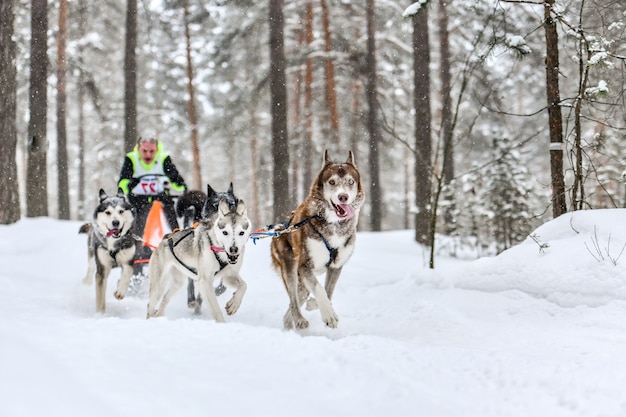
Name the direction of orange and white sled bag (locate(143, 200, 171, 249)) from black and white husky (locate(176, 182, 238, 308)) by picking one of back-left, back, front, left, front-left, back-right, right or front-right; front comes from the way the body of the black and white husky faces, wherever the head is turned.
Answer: back

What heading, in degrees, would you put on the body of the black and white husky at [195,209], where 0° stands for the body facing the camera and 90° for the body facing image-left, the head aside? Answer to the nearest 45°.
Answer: approximately 315°

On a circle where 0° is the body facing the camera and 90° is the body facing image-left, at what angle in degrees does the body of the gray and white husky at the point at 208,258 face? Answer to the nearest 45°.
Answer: approximately 315°

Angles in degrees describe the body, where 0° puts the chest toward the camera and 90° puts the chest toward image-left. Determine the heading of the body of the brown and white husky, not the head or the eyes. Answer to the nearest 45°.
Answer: approximately 315°

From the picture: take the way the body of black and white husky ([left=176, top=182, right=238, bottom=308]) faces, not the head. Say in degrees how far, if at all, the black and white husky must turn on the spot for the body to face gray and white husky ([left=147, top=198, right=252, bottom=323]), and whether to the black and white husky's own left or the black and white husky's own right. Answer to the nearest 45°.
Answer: approximately 45° to the black and white husky's own right

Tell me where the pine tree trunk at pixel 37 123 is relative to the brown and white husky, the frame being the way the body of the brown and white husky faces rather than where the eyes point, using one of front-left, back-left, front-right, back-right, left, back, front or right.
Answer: back

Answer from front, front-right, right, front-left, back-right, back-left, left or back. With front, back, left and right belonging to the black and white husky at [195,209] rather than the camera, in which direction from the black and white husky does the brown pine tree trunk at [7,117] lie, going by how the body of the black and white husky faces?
back

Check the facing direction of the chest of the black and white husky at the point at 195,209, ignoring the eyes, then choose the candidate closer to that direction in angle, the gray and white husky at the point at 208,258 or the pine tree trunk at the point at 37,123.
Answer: the gray and white husky

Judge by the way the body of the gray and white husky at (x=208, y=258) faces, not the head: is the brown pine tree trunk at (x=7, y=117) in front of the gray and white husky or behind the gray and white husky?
behind

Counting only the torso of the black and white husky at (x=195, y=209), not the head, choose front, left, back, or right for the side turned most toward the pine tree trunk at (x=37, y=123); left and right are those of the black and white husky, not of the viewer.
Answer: back

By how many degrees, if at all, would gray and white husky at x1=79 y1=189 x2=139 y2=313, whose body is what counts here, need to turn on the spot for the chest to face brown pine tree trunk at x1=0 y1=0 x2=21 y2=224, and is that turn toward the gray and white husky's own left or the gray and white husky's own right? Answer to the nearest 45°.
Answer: approximately 180°
